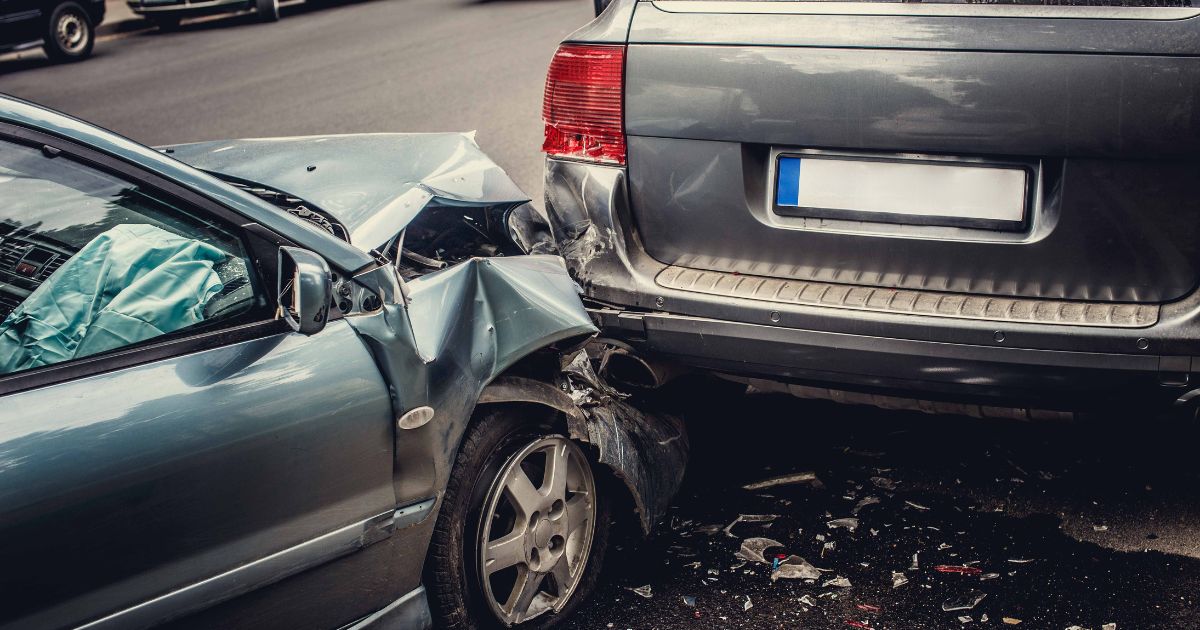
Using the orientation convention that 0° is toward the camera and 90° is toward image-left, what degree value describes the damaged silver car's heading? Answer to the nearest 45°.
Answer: approximately 225°

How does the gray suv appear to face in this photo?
away from the camera

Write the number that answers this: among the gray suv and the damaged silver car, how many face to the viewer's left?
0

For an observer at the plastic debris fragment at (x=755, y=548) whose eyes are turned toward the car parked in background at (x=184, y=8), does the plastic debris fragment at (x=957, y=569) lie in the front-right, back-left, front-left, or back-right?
back-right

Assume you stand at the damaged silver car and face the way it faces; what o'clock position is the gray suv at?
The gray suv is roughly at 1 o'clock from the damaged silver car.

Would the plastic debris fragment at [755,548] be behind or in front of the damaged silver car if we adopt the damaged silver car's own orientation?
in front
